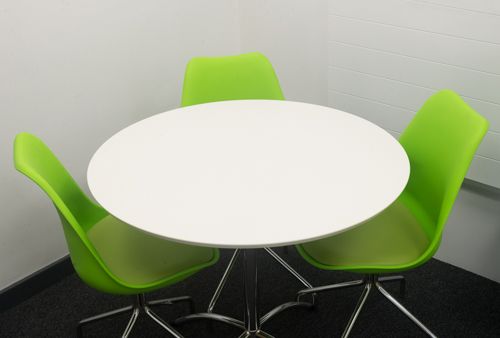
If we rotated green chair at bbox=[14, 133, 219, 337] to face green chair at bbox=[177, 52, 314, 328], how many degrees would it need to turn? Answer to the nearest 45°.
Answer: approximately 45° to its left

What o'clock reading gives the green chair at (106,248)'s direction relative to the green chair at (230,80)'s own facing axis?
the green chair at (106,248) is roughly at 1 o'clock from the green chair at (230,80).

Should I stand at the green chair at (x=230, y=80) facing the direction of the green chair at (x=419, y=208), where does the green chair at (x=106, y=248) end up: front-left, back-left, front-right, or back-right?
front-right

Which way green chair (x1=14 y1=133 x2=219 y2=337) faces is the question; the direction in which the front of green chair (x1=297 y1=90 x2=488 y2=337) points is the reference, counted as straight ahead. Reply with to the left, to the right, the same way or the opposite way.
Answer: the opposite way

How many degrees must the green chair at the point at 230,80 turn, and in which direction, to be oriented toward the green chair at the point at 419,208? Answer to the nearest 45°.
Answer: approximately 45° to its left

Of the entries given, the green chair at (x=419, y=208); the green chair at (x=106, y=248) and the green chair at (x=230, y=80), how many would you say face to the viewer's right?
1

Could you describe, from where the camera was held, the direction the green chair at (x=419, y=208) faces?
facing the viewer and to the left of the viewer

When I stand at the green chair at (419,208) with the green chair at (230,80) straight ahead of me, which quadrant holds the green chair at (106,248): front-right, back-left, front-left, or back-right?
front-left

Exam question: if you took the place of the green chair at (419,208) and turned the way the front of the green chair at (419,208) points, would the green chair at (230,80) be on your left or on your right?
on your right

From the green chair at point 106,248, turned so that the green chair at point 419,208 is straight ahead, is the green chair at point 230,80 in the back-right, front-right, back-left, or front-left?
front-left

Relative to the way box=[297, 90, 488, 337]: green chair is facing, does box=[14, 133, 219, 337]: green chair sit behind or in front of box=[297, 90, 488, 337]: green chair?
in front

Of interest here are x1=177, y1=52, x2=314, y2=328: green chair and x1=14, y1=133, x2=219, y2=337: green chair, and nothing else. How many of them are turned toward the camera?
1

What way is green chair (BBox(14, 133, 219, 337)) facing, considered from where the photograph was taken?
facing to the right of the viewer

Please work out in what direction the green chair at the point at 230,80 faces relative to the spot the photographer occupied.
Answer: facing the viewer

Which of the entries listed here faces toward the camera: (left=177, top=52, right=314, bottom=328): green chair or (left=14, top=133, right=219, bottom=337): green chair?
(left=177, top=52, right=314, bottom=328): green chair

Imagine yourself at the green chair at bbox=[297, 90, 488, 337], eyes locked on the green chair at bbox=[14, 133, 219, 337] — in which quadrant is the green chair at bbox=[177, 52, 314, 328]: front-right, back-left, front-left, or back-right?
front-right

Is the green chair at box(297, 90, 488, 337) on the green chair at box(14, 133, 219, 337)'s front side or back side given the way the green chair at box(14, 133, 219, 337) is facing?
on the front side
